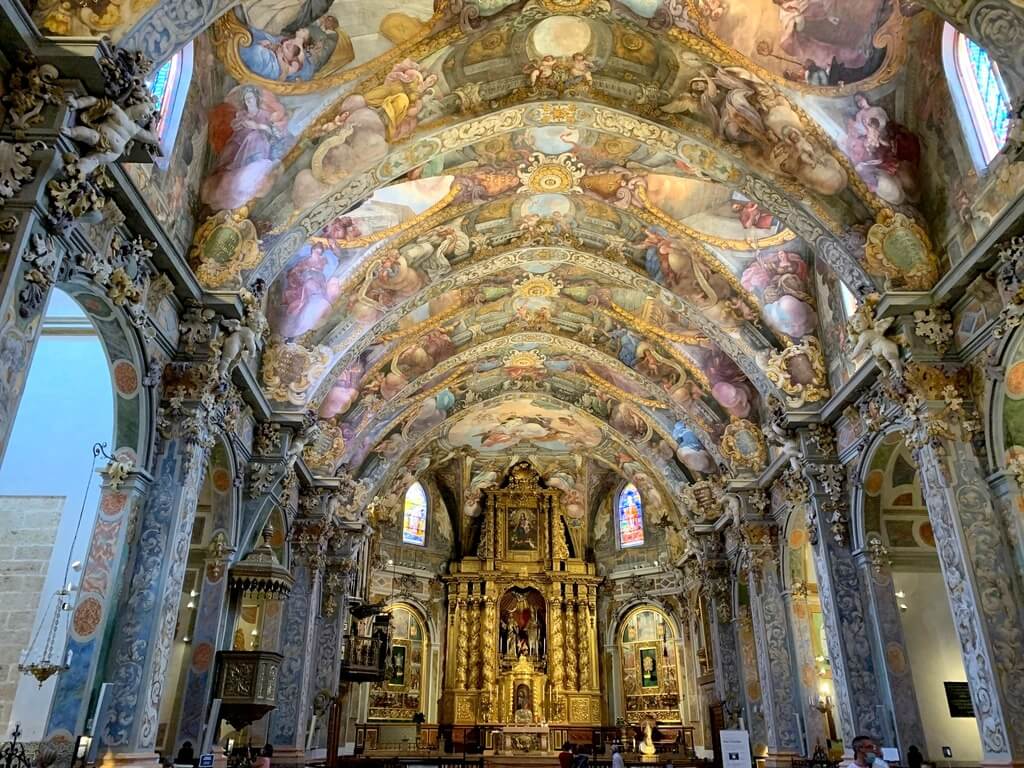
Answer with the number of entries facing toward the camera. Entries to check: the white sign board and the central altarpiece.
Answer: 2

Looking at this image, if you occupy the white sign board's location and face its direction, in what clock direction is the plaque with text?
The plaque with text is roughly at 8 o'clock from the white sign board.

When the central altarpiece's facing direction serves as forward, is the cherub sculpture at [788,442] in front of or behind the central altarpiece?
in front

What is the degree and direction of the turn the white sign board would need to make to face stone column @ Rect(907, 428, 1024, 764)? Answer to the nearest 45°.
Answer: approximately 45° to its left

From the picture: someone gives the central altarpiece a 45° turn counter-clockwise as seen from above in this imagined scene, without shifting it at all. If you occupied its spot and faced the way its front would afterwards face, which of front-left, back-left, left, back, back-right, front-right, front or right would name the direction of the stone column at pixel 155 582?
front-right

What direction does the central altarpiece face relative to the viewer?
toward the camera

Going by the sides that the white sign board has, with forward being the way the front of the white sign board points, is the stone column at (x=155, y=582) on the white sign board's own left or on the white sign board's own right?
on the white sign board's own right

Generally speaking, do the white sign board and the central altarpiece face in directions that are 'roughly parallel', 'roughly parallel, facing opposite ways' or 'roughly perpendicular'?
roughly parallel

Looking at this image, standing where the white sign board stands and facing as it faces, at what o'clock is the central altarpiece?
The central altarpiece is roughly at 5 o'clock from the white sign board.

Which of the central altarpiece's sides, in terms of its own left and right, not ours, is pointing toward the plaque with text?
front

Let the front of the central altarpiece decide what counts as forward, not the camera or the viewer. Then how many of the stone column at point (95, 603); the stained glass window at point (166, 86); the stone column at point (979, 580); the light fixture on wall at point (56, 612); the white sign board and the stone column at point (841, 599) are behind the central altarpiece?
0

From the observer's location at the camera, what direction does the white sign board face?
facing the viewer

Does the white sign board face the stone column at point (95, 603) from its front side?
no
